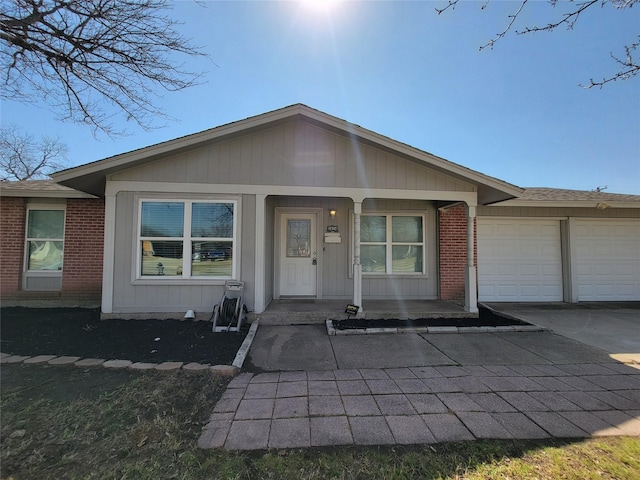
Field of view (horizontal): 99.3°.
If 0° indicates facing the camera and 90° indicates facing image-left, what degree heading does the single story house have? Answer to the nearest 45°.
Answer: approximately 0°
